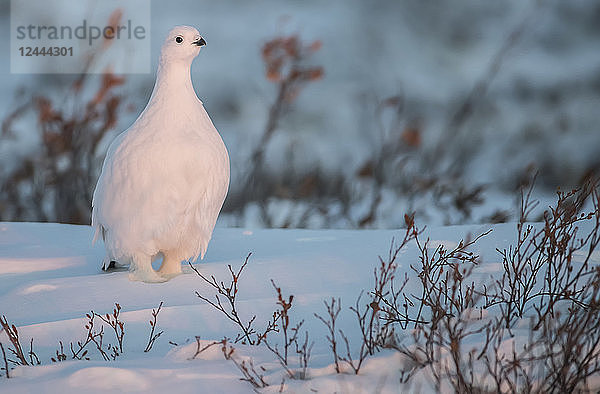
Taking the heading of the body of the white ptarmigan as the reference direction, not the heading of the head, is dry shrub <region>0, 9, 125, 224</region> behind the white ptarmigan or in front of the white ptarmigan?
behind

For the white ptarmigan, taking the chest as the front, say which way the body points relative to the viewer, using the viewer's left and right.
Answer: facing the viewer and to the right of the viewer
